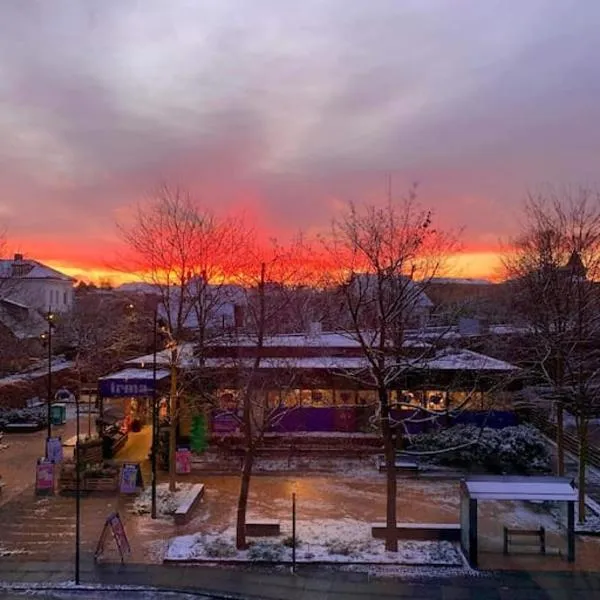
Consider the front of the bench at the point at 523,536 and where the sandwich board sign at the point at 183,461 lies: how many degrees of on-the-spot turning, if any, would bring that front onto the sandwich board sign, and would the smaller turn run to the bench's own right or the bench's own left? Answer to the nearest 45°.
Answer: approximately 90° to the bench's own right

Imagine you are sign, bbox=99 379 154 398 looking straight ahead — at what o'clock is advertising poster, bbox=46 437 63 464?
The advertising poster is roughly at 1 o'clock from the sign.

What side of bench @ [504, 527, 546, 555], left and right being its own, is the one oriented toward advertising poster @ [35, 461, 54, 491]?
right

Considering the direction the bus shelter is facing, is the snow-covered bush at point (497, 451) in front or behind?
behind

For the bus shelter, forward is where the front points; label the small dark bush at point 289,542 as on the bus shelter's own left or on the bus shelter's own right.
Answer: on the bus shelter's own right

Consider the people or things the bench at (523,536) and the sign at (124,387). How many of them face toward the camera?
2

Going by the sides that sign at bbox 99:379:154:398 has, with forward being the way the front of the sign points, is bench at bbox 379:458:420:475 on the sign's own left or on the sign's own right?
on the sign's own left

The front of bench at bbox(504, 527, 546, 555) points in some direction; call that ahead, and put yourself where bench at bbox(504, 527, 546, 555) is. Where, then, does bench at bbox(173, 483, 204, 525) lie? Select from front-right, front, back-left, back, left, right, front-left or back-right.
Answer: right

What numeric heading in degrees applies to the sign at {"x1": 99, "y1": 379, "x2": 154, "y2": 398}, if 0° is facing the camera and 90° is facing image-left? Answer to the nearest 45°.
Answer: approximately 0°

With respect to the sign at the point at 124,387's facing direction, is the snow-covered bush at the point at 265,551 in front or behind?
in front

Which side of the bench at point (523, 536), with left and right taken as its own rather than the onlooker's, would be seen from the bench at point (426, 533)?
right

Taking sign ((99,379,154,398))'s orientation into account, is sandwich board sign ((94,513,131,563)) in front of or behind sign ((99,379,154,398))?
in front

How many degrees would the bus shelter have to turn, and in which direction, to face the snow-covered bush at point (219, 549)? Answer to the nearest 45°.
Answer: approximately 90° to its right

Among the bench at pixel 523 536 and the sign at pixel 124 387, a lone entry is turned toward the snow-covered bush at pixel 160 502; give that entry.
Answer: the sign

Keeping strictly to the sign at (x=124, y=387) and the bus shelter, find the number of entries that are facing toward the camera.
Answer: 2
